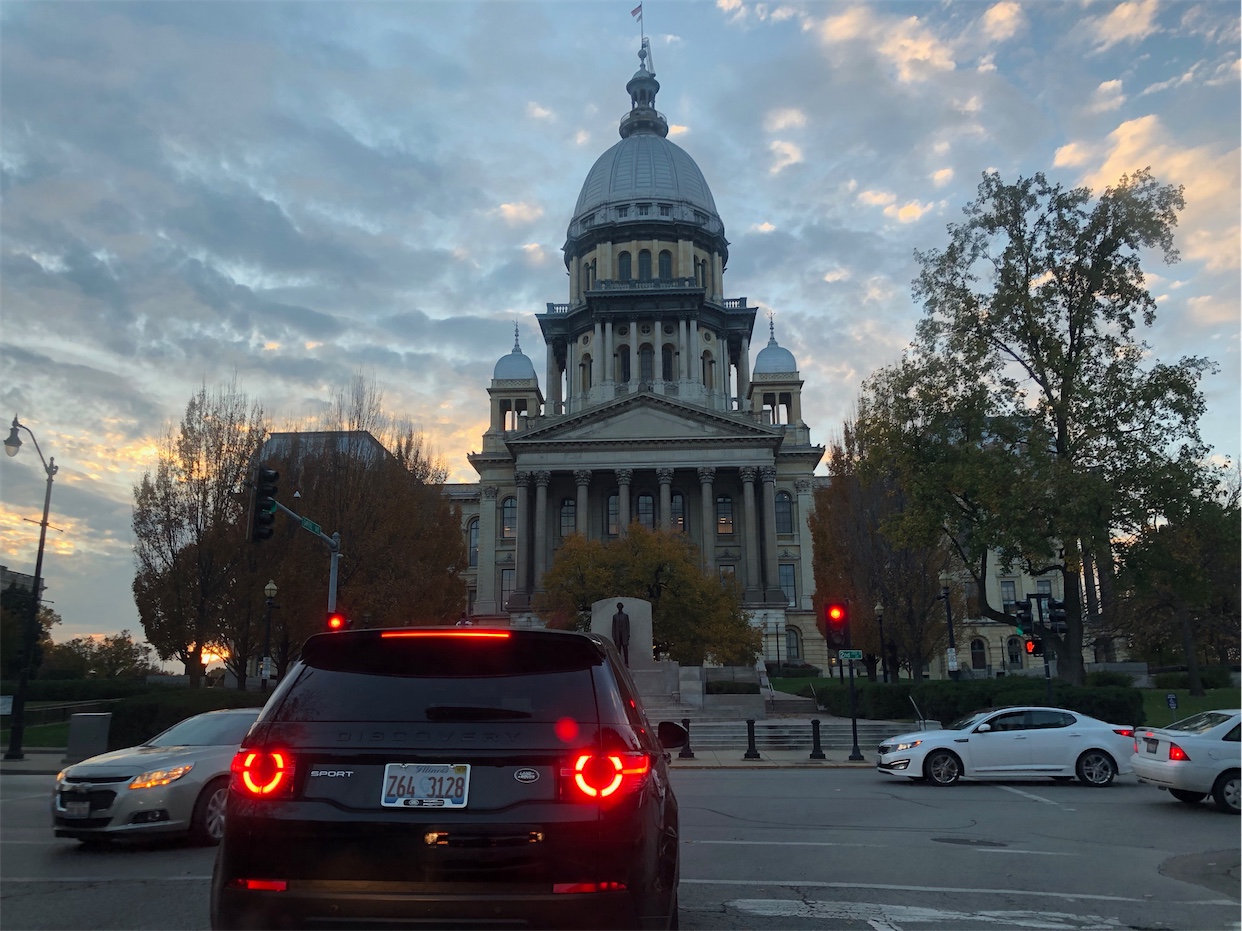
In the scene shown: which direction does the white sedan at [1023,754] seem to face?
to the viewer's left

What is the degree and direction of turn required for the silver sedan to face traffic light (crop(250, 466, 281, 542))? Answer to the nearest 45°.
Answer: approximately 135° to its right

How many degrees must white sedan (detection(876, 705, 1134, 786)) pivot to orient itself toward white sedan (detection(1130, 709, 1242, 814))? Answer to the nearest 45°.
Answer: approximately 135° to its left

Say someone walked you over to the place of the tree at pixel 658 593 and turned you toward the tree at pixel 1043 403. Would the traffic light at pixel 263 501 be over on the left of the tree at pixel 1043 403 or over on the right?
right

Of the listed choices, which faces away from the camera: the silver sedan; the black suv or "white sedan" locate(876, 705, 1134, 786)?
the black suv

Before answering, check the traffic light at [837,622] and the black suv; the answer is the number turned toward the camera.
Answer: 1

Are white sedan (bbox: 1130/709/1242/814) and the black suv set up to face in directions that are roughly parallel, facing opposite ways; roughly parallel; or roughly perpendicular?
roughly perpendicular

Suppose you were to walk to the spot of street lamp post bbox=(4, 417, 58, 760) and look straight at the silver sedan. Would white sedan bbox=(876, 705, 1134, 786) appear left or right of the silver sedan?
left

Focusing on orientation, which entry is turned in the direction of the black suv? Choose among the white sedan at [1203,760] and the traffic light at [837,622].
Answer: the traffic light

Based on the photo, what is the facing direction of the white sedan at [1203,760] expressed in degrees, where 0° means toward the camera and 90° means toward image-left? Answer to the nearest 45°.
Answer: approximately 225°

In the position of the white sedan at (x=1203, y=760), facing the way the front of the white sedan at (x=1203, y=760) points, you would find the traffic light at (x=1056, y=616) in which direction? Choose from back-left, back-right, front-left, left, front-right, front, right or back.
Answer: front-left

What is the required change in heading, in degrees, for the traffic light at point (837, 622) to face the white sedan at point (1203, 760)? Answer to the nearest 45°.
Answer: approximately 45° to its left

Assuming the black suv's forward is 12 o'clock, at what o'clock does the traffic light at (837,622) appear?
The traffic light is roughly at 1 o'clock from the black suv.

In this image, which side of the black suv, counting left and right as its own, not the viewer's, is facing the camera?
back

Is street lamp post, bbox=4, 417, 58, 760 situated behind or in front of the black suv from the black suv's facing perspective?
in front
